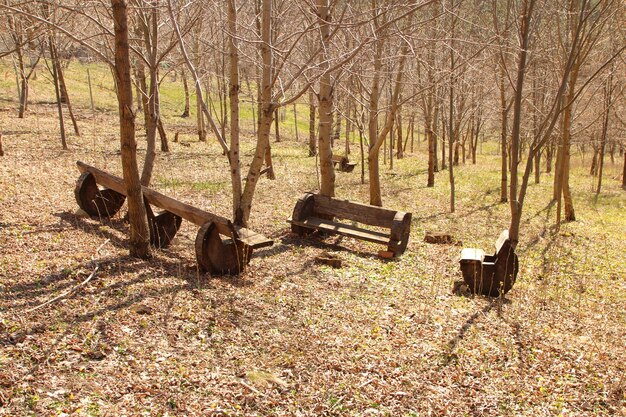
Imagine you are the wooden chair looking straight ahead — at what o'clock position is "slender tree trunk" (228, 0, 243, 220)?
The slender tree trunk is roughly at 12 o'clock from the wooden chair.

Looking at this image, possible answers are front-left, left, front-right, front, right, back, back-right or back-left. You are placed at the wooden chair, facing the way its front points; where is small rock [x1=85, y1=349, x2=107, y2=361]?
front-left

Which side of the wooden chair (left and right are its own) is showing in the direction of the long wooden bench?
front

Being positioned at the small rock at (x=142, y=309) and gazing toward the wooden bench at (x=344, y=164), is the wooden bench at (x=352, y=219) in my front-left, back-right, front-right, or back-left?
front-right

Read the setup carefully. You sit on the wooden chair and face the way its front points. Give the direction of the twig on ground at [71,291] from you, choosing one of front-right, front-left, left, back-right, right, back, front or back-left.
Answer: front-left

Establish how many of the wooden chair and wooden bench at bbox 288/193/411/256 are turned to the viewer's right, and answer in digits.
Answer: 0

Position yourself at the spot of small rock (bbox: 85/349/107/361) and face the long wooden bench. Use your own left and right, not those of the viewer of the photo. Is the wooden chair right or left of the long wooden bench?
right

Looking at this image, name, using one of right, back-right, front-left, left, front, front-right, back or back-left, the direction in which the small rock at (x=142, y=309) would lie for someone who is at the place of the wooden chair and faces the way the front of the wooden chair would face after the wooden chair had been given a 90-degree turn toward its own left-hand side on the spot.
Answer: front-right

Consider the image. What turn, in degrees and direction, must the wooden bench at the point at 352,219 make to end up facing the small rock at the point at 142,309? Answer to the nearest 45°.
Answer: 0° — it already faces it

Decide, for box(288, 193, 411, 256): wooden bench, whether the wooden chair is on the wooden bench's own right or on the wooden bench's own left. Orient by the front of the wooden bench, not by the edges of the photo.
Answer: on the wooden bench's own left

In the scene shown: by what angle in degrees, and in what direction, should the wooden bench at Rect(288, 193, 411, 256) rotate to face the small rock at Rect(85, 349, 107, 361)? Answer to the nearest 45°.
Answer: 0° — it already faces it

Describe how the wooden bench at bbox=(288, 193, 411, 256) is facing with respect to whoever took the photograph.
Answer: facing the viewer and to the left of the viewer

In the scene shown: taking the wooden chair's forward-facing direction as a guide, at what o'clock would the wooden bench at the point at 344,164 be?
The wooden bench is roughly at 2 o'clock from the wooden chair.

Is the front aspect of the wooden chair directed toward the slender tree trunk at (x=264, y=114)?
yes

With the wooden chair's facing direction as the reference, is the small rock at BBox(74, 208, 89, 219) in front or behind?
in front

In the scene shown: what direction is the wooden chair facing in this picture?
to the viewer's left

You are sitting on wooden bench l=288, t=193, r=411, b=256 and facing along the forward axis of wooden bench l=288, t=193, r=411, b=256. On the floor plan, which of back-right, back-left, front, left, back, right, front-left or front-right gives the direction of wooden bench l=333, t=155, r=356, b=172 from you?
back-right
